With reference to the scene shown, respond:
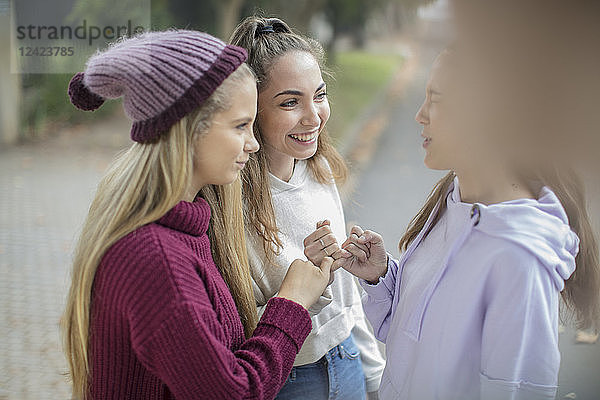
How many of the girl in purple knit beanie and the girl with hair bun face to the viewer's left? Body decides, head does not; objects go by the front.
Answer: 0

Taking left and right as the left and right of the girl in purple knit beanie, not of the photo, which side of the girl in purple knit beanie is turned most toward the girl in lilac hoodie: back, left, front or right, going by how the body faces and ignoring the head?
front

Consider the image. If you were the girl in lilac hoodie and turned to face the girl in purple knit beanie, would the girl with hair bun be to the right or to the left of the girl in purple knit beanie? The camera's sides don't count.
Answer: right

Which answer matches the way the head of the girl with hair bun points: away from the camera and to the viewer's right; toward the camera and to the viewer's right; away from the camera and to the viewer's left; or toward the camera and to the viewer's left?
toward the camera and to the viewer's right

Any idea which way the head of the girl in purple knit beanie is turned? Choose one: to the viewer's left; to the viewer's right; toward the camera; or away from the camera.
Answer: to the viewer's right

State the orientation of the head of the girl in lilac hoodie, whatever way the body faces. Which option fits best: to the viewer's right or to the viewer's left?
to the viewer's left

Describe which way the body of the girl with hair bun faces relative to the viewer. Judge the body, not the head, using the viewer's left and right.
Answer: facing the viewer and to the right of the viewer

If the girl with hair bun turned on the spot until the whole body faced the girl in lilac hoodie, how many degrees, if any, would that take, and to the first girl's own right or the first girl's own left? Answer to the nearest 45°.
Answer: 0° — they already face them

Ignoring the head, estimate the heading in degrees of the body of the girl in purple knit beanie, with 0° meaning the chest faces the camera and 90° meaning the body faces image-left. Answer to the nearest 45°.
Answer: approximately 270°
